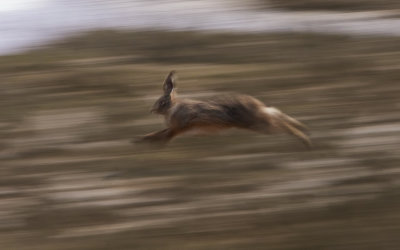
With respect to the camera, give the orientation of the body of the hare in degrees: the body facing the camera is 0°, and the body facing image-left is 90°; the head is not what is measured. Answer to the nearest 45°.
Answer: approximately 90°
